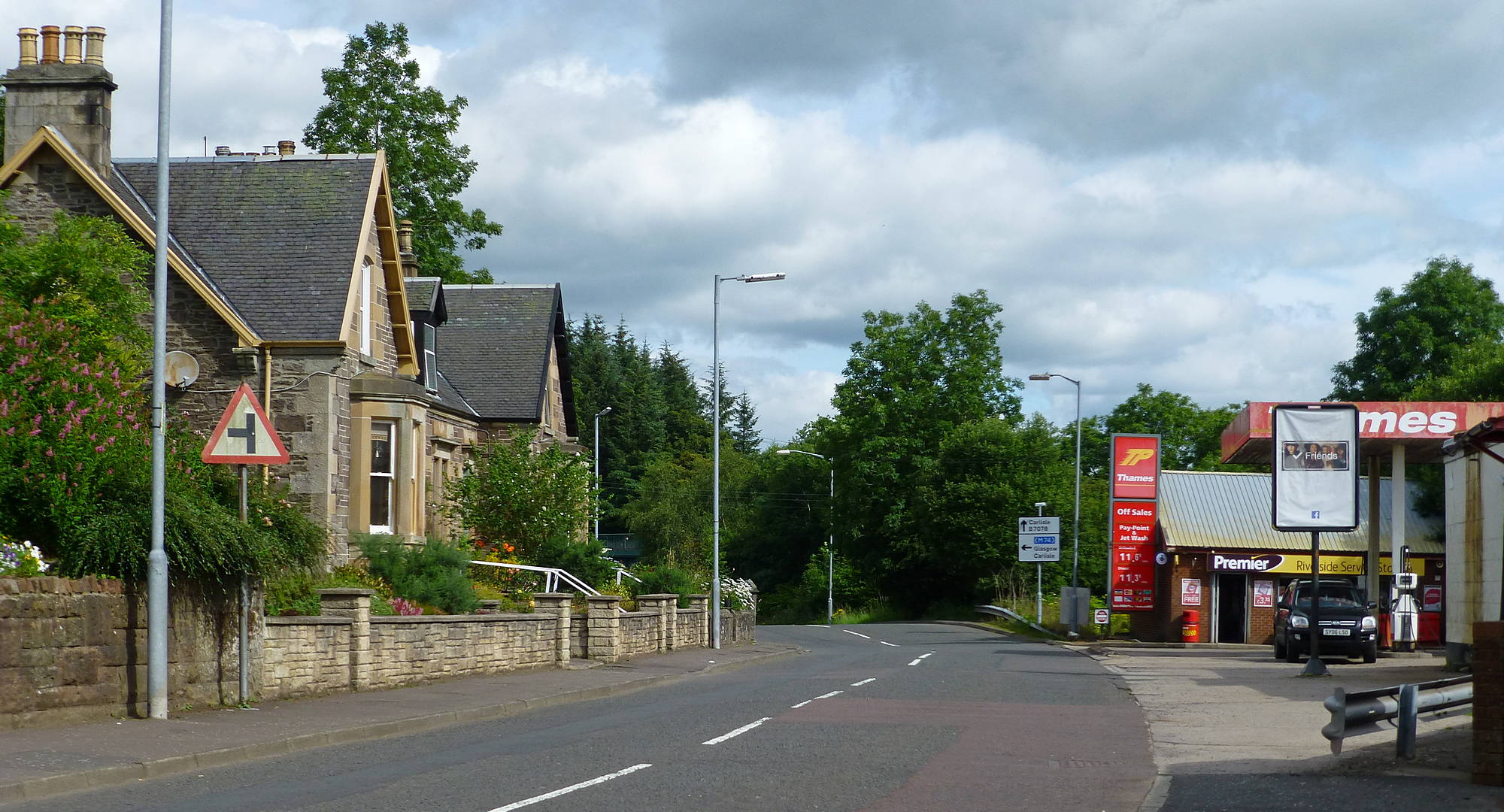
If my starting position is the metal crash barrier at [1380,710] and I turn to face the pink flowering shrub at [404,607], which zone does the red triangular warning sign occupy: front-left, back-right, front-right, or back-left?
front-left

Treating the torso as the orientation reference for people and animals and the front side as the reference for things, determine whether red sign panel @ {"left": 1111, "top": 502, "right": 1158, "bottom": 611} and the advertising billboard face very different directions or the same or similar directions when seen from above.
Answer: same or similar directions

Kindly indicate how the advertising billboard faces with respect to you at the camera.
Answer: facing the viewer

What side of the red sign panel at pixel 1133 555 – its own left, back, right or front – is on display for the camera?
front

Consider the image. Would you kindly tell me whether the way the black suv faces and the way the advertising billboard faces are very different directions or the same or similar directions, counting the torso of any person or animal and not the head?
same or similar directions

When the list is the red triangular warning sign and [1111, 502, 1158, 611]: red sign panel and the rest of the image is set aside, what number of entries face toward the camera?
2

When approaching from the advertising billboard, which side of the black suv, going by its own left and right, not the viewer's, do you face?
front

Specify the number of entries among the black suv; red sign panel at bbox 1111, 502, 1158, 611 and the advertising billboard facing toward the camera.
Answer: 3

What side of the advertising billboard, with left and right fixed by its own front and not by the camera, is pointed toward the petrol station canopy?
back
